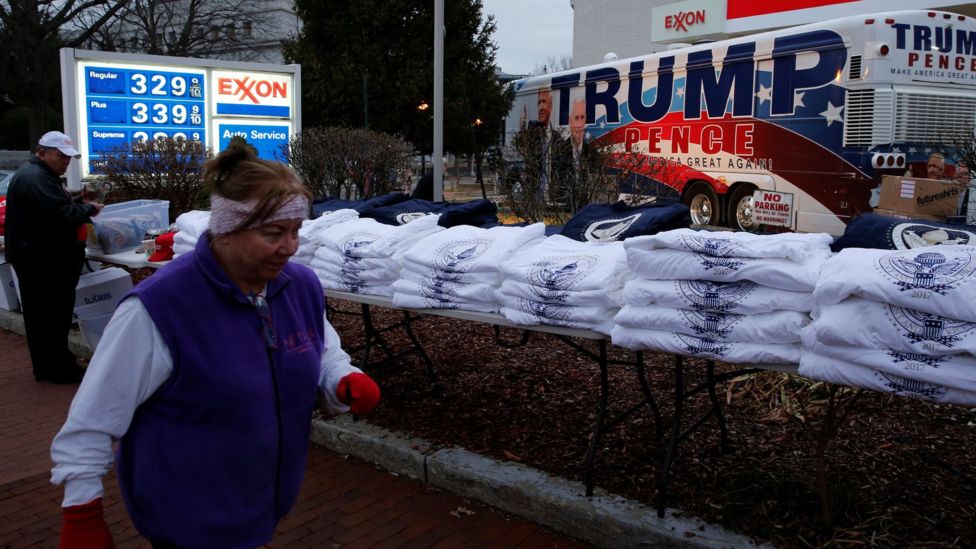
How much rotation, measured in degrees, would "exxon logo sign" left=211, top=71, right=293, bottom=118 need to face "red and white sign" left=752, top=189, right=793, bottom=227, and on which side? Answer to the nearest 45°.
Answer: approximately 90° to its left

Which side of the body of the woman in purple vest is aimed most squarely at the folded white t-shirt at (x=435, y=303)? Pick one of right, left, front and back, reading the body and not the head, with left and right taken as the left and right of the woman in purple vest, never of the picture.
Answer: left

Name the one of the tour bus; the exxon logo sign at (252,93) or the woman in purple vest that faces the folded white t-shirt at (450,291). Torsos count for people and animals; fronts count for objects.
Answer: the exxon logo sign

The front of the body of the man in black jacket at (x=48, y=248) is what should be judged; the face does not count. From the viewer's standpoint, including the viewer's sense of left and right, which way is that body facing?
facing to the right of the viewer

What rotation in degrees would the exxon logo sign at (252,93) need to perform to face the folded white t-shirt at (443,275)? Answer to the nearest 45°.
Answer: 0° — it already faces it

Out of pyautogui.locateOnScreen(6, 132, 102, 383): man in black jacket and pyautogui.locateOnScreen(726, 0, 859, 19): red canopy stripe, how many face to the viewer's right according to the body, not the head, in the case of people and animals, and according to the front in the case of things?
1

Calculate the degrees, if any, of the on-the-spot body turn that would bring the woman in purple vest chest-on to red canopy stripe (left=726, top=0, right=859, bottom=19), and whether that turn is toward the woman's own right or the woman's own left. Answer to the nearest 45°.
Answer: approximately 90° to the woman's own left
